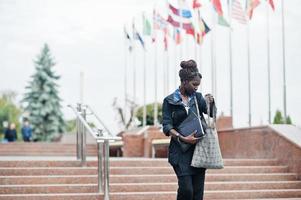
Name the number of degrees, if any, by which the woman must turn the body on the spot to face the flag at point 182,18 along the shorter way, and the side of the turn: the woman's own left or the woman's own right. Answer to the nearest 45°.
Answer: approximately 135° to the woman's own left

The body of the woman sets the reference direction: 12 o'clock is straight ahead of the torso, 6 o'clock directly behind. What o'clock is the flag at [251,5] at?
The flag is roughly at 8 o'clock from the woman.

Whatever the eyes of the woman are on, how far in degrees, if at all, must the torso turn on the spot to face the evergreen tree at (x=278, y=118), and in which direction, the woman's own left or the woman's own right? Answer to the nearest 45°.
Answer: approximately 135° to the woman's own left

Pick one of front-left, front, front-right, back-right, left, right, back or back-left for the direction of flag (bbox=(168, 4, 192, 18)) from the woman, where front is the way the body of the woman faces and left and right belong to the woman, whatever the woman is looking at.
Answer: back-left

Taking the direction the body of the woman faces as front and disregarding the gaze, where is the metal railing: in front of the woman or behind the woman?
behind

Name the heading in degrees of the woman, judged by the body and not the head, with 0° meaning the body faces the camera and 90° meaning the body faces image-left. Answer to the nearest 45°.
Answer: approximately 315°

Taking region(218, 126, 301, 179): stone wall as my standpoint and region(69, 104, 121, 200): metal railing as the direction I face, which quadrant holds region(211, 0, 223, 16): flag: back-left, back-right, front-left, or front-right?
back-right

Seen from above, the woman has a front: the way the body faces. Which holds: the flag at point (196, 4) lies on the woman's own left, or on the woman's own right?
on the woman's own left

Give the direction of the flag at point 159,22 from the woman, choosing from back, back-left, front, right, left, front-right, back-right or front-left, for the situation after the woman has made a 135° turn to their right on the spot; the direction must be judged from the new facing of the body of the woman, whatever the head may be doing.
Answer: right

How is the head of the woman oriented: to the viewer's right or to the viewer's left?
to the viewer's right
